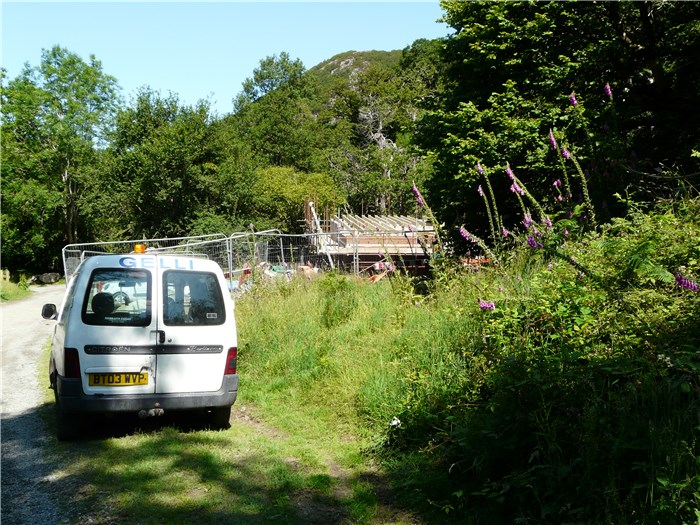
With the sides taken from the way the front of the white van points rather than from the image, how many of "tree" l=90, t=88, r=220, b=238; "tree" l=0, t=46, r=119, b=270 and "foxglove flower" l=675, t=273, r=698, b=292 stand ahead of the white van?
2

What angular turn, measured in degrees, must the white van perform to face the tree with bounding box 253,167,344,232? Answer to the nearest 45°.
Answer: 0° — it already faces it

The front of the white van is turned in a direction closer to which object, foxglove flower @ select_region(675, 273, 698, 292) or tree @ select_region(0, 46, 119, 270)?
the tree

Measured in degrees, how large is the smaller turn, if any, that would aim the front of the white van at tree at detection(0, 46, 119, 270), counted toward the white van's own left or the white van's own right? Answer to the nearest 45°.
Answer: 0° — it already faces it

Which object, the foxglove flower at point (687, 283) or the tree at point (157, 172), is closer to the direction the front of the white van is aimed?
the tree

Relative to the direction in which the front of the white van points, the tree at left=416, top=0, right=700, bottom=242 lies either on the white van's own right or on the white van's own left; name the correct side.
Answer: on the white van's own right

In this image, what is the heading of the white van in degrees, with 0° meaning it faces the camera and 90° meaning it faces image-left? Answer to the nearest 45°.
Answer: approximately 180°

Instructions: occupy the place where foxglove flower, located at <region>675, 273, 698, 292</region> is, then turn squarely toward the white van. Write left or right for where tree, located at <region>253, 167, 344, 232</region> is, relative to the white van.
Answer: right

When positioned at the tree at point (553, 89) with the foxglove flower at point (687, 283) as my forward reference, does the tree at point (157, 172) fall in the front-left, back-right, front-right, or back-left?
back-right

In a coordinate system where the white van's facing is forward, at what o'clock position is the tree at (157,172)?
The tree is roughly at 12 o'clock from the white van.
